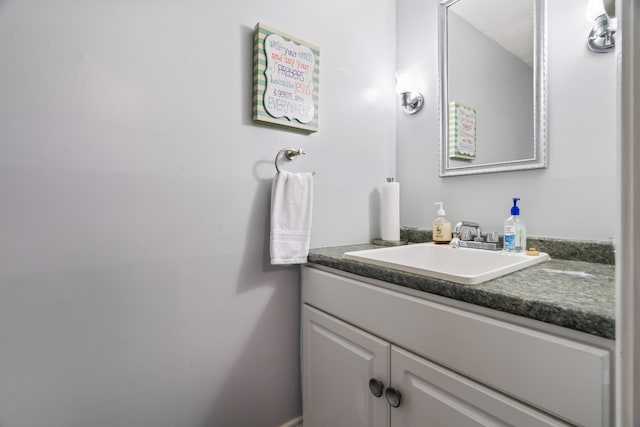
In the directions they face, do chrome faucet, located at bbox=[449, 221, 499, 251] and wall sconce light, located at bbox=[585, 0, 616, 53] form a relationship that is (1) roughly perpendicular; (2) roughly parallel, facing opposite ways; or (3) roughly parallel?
roughly parallel

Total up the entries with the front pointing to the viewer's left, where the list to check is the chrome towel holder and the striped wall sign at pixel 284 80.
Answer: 0

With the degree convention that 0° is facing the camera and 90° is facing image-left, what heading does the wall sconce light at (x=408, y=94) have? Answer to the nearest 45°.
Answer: approximately 45°

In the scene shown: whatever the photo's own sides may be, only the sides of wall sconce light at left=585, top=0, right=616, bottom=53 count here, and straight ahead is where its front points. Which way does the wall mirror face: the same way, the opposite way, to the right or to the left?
the same way

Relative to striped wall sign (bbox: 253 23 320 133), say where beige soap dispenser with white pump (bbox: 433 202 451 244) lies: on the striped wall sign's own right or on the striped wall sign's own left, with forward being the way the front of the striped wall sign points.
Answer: on the striped wall sign's own left

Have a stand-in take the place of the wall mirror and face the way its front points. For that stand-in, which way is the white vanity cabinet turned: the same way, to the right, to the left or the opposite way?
the same way

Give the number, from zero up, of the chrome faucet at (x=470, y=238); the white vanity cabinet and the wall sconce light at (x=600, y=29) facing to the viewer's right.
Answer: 0

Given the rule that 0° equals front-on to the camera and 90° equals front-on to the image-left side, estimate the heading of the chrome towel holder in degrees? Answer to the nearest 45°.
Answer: approximately 315°

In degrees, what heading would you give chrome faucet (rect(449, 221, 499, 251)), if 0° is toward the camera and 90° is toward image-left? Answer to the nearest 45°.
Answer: approximately 45°

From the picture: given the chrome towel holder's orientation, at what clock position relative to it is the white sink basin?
The white sink basin is roughly at 11 o'clock from the chrome towel holder.
